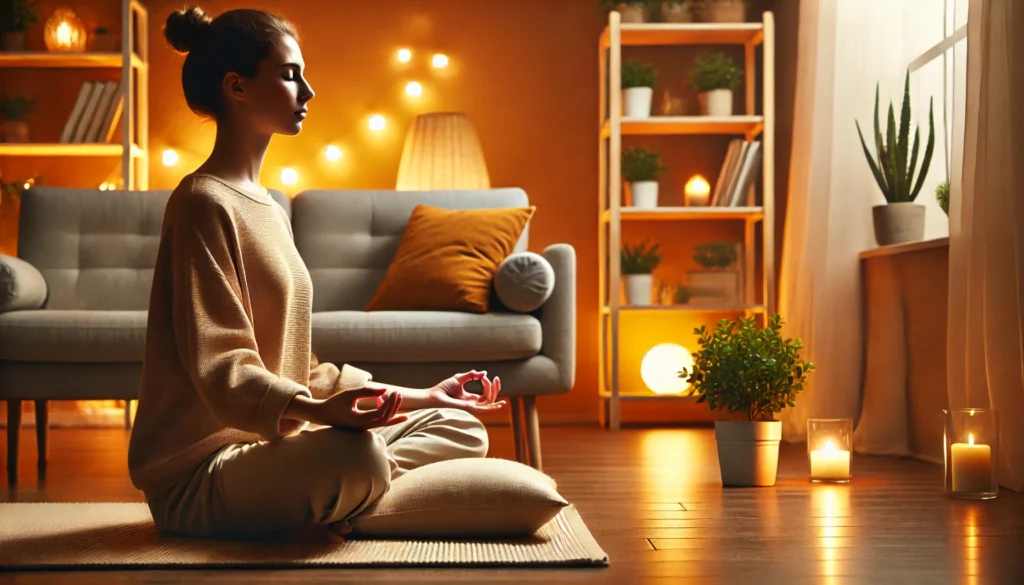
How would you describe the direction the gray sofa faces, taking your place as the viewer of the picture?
facing the viewer

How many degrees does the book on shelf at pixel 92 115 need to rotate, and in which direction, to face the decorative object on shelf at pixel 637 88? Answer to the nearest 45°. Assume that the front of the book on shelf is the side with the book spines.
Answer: approximately 45° to its left

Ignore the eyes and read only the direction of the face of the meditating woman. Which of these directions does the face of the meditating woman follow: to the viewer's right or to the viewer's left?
to the viewer's right

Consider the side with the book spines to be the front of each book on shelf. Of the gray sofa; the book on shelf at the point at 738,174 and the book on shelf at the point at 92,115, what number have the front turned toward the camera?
3

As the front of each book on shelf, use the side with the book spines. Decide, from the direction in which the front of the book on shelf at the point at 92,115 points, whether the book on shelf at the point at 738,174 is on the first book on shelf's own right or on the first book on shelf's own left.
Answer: on the first book on shelf's own left

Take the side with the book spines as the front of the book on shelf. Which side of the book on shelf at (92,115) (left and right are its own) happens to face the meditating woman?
front

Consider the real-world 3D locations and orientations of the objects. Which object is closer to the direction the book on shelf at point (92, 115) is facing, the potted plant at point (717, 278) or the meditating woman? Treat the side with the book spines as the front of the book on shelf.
the meditating woman

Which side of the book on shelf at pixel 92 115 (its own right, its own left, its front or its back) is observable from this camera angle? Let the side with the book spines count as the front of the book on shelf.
front

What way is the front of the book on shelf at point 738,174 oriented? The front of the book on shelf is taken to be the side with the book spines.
toward the camera

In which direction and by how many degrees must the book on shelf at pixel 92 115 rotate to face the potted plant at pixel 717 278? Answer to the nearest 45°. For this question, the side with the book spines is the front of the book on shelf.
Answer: approximately 45° to its left

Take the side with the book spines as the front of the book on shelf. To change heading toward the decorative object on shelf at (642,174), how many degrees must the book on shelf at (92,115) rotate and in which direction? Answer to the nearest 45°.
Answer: approximately 45° to its left

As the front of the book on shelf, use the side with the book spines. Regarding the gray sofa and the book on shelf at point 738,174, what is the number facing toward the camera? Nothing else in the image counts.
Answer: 2
